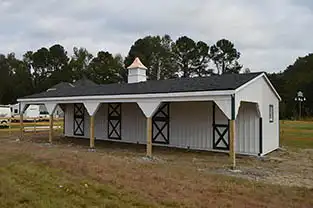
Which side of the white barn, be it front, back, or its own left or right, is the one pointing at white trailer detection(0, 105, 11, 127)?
right

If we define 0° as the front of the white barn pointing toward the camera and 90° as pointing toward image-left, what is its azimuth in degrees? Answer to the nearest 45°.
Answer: approximately 45°
